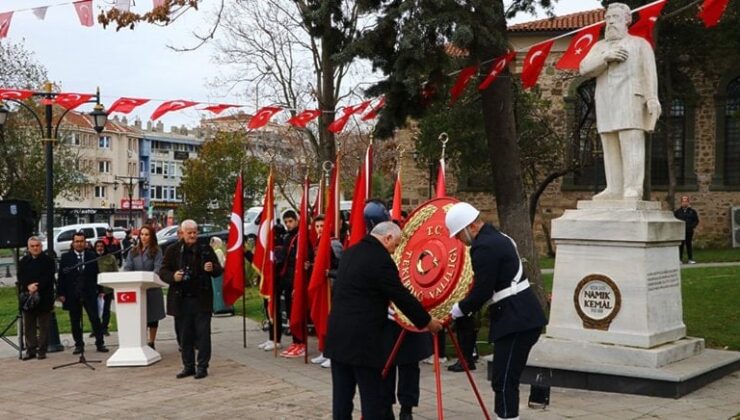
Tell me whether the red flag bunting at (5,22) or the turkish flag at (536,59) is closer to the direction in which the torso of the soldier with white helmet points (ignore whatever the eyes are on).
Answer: the red flag bunting

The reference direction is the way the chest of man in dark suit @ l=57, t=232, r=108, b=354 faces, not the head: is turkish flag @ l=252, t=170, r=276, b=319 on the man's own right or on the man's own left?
on the man's own left

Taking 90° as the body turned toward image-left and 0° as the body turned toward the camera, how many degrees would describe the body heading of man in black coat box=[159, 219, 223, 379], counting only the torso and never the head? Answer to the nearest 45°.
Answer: approximately 0°

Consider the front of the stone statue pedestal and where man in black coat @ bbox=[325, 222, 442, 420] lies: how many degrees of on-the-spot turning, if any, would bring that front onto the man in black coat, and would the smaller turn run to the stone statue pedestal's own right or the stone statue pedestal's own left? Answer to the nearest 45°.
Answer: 0° — it already faces them

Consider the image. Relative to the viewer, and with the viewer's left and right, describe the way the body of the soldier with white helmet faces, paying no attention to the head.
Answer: facing to the left of the viewer

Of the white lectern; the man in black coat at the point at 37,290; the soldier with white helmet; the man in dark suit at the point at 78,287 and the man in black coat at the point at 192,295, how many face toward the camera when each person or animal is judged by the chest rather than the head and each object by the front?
4

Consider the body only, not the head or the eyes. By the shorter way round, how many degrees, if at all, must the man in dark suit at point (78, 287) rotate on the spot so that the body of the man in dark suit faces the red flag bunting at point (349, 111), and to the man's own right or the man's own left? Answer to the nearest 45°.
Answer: approximately 90° to the man's own left

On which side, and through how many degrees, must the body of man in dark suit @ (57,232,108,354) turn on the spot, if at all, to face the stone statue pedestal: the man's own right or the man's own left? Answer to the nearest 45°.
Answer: approximately 45° to the man's own left

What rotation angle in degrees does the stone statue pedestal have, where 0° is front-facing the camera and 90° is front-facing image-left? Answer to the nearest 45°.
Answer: approximately 45°
